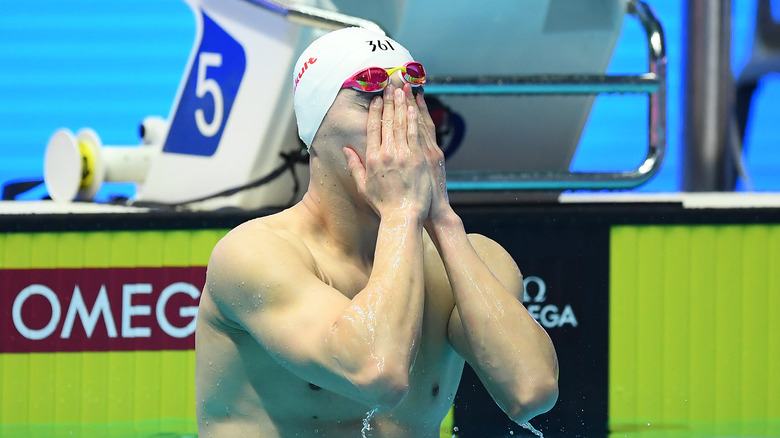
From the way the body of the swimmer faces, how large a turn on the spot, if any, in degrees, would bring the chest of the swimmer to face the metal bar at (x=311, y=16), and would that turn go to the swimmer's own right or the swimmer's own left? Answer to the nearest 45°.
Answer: approximately 135° to the swimmer's own left

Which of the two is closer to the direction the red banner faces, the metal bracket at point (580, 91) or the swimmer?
the swimmer

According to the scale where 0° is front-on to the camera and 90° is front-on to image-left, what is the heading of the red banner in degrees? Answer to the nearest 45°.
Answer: approximately 0°

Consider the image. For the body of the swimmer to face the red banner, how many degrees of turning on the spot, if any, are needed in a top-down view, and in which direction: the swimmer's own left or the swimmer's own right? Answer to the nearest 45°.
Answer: approximately 180°

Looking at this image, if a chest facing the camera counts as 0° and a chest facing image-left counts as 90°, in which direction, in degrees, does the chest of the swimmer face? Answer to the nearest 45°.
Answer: approximately 315°
